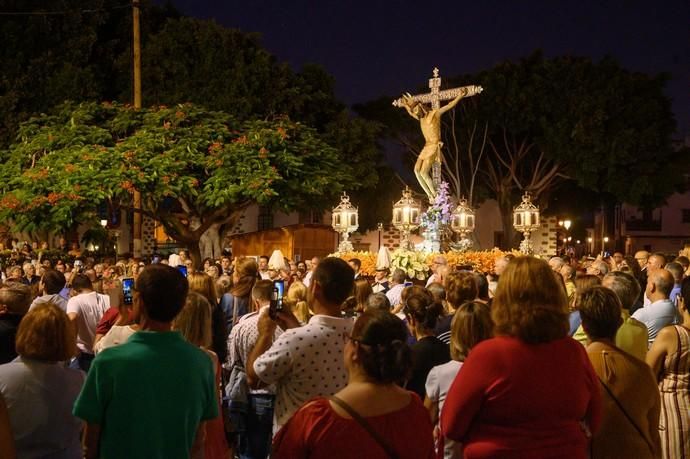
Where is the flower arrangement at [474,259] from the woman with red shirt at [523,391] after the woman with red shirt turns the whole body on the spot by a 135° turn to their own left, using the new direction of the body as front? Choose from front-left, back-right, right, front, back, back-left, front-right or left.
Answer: back-right

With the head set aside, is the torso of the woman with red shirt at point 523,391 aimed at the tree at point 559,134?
yes

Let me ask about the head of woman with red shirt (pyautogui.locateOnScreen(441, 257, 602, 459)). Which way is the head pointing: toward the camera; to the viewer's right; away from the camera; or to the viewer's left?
away from the camera

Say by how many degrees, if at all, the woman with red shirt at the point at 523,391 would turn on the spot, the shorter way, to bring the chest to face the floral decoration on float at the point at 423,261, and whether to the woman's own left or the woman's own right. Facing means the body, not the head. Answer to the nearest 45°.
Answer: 0° — they already face it

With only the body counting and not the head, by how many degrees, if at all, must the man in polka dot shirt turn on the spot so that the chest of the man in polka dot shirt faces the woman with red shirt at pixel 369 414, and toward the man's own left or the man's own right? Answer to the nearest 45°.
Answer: approximately 135° to the man's own left

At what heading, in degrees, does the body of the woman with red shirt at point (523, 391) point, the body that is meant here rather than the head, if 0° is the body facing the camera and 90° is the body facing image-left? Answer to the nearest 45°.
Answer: approximately 180°

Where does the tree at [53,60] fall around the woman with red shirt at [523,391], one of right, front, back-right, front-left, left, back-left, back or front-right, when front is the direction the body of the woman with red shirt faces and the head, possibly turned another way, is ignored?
front-left

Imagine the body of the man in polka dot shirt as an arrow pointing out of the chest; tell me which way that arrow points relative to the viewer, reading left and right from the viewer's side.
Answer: facing away from the viewer and to the left of the viewer

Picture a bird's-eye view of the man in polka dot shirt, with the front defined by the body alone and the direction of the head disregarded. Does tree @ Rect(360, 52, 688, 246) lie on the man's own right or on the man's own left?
on the man's own right

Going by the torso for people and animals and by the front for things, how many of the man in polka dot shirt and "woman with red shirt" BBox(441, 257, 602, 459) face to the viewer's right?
0

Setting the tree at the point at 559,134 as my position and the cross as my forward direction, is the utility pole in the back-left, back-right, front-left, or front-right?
front-right

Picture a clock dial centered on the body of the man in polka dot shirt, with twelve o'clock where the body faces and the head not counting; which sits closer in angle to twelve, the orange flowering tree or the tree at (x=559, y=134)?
the orange flowering tree
